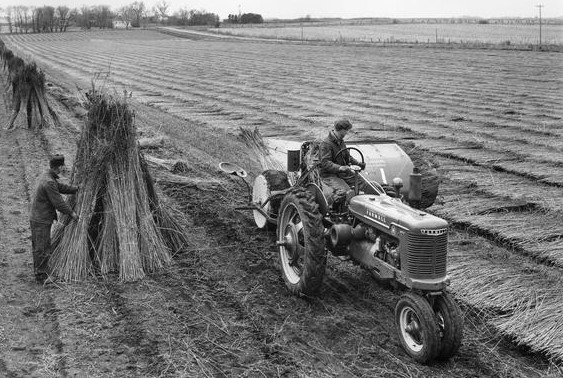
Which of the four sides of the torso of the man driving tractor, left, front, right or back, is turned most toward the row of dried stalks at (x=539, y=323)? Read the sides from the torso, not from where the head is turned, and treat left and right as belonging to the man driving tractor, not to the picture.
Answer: front

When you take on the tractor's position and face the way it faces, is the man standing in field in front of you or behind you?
behind

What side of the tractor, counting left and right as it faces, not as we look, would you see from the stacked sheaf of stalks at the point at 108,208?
back

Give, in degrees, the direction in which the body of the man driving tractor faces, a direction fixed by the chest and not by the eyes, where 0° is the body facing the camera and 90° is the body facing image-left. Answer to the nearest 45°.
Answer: approximately 315°

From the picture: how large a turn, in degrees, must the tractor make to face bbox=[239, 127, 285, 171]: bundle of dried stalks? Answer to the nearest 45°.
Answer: approximately 135° to its left

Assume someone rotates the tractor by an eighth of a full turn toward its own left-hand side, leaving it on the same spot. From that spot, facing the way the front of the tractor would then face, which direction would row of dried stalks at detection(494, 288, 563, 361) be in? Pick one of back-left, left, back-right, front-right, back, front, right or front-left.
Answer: front

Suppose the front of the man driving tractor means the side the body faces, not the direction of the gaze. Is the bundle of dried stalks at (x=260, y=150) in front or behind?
behind

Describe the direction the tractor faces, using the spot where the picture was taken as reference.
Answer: facing the viewer and to the right of the viewer
